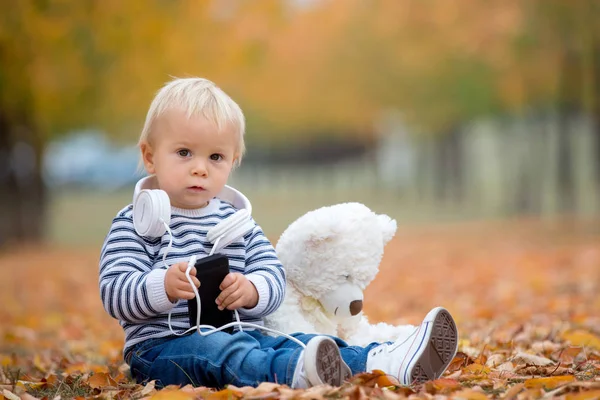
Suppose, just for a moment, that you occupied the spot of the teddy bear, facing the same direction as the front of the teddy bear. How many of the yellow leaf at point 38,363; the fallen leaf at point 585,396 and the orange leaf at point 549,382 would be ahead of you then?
2

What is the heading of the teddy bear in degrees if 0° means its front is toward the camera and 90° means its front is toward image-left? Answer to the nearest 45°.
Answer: approximately 315°

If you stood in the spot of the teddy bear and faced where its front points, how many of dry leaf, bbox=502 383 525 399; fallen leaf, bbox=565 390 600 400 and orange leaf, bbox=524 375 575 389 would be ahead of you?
3

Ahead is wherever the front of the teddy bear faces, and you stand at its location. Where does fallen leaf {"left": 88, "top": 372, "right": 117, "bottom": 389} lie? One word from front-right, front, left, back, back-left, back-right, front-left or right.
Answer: back-right

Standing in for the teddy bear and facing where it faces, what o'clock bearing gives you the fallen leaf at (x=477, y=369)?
The fallen leaf is roughly at 11 o'clock from the teddy bear.

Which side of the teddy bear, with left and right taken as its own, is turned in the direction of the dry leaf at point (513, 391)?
front

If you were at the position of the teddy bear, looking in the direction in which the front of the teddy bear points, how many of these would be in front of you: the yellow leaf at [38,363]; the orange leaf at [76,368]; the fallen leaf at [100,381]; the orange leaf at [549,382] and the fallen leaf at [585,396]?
2

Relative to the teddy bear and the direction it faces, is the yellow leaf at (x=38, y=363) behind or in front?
behind

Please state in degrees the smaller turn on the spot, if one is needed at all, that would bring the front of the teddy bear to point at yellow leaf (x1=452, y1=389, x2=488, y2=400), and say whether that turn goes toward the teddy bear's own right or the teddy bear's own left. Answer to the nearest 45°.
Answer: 0° — it already faces it

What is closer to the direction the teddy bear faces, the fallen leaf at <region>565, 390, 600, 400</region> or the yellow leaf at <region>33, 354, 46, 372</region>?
the fallen leaf

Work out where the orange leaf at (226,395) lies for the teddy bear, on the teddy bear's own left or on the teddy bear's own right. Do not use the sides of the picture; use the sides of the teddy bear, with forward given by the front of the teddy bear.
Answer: on the teddy bear's own right

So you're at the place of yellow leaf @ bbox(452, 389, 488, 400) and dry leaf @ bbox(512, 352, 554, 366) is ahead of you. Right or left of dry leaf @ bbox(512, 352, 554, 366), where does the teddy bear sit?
left
